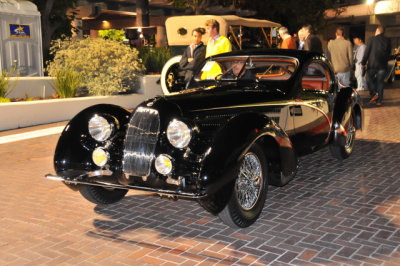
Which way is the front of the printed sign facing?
toward the camera

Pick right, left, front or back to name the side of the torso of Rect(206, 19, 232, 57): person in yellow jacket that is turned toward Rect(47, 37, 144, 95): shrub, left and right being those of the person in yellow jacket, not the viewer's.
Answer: right

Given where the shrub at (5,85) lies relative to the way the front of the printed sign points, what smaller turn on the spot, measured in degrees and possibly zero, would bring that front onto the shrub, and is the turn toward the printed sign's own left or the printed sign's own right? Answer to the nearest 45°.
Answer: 0° — it already faces it

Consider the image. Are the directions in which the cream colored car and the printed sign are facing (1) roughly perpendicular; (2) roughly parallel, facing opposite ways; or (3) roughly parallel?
roughly perpendicular

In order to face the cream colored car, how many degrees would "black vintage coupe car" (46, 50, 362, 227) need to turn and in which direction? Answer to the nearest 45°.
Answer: approximately 135° to its right

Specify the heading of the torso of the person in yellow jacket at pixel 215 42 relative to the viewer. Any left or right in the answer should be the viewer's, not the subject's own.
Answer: facing the viewer and to the left of the viewer

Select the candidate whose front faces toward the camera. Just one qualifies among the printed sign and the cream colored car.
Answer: the printed sign

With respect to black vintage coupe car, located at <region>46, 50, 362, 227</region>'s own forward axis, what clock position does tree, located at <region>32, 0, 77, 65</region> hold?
The tree is roughly at 4 o'clock from the black vintage coupe car.

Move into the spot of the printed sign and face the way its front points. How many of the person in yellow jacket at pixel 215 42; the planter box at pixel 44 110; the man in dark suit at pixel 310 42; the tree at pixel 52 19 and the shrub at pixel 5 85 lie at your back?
1
